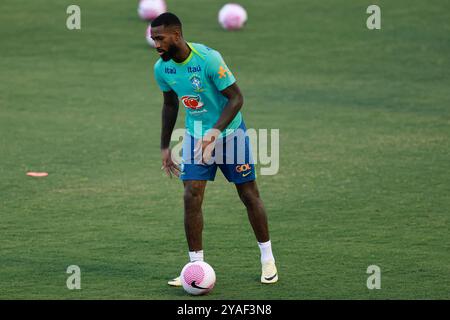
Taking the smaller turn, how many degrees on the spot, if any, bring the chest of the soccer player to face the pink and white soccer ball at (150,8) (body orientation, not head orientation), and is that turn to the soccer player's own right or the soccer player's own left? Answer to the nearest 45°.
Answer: approximately 135° to the soccer player's own right

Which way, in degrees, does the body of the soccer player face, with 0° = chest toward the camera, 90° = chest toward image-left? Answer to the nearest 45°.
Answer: approximately 45°

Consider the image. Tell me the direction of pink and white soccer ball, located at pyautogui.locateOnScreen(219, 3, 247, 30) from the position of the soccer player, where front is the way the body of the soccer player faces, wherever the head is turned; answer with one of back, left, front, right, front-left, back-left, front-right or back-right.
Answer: back-right
